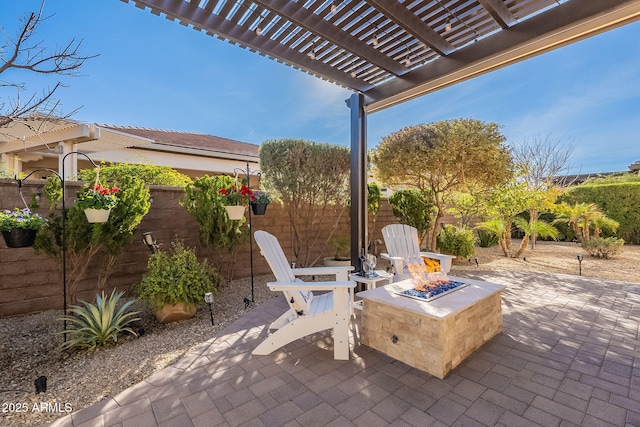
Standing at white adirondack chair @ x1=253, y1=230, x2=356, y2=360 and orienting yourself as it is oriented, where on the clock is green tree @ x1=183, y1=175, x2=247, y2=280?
The green tree is roughly at 8 o'clock from the white adirondack chair.

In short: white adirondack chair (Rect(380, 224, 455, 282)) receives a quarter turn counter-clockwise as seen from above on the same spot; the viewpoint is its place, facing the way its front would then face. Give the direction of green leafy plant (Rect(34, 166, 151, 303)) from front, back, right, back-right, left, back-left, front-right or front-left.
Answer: back

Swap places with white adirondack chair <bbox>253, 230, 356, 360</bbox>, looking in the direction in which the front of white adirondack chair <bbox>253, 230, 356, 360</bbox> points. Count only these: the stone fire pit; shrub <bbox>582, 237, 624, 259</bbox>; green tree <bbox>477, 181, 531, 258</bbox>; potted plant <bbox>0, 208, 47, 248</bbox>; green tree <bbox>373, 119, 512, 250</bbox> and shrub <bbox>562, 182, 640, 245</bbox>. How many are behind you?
1

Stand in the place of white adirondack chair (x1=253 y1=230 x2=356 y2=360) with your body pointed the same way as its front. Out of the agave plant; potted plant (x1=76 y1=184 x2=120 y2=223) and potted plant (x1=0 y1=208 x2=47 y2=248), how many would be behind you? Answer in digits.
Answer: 3

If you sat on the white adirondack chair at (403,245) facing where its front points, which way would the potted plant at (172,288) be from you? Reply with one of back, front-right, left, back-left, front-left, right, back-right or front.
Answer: right

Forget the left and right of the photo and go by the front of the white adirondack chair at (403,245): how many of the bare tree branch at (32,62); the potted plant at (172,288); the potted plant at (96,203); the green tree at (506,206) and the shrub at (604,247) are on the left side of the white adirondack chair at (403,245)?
2

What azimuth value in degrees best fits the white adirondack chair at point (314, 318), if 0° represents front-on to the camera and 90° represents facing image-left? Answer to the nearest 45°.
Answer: approximately 270°

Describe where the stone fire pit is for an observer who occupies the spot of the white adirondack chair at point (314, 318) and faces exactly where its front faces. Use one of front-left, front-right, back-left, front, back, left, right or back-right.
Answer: front

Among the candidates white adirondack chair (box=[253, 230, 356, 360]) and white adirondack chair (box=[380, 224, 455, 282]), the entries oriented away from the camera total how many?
0

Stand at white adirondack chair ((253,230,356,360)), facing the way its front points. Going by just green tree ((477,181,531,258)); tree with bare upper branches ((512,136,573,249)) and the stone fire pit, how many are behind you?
0

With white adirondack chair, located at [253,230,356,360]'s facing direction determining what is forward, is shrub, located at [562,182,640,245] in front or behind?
in front

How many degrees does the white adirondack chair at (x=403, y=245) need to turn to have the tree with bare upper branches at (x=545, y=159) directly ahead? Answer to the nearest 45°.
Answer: approximately 90° to its left

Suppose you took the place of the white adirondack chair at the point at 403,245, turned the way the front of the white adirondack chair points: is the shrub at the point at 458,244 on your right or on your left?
on your left

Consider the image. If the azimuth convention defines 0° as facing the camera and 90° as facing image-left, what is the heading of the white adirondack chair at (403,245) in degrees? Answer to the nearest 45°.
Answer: approximately 315°

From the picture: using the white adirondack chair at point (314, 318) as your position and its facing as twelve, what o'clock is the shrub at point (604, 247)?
The shrub is roughly at 11 o'clock from the white adirondack chair.

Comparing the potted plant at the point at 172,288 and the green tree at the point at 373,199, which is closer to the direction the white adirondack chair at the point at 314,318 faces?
the green tree
